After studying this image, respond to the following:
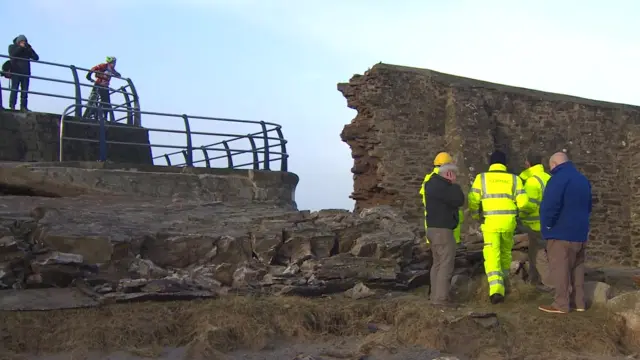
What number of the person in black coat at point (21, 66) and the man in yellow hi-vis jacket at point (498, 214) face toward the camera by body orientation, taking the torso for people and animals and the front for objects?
1

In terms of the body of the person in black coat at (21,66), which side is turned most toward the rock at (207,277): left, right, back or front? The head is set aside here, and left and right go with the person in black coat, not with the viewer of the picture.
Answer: front

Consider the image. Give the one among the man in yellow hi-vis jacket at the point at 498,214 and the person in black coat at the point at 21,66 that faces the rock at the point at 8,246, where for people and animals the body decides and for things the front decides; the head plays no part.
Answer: the person in black coat

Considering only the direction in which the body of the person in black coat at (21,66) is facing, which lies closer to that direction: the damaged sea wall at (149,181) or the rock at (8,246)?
the rock

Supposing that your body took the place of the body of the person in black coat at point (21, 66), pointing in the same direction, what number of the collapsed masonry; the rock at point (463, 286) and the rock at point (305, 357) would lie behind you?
0

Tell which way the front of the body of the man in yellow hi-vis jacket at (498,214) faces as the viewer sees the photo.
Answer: away from the camera

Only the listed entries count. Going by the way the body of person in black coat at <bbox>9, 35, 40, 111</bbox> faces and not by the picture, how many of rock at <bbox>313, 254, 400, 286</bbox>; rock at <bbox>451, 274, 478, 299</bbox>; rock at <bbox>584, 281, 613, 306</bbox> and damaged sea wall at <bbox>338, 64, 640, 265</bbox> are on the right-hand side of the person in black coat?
0

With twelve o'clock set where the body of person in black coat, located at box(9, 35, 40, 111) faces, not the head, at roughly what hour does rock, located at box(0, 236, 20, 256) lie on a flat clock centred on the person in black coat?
The rock is roughly at 12 o'clock from the person in black coat.

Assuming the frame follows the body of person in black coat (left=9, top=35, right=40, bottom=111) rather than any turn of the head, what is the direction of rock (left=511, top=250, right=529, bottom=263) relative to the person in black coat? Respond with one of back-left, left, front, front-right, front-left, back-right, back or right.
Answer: front-left

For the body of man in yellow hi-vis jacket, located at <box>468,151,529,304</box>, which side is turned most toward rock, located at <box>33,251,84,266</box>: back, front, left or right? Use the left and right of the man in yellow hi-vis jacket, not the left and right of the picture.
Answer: left

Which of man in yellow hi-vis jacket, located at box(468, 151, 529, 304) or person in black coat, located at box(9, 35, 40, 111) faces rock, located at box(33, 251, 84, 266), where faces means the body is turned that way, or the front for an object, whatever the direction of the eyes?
the person in black coat

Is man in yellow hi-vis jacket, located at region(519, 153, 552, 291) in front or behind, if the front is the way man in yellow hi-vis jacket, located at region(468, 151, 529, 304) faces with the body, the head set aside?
in front

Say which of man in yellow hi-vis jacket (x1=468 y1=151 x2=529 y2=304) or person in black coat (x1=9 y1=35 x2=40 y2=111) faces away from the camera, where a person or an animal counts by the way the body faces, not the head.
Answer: the man in yellow hi-vis jacket

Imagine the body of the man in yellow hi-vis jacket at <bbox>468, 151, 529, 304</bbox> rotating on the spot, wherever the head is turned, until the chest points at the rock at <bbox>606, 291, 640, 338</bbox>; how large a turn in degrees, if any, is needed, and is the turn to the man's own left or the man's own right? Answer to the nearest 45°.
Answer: approximately 90° to the man's own right

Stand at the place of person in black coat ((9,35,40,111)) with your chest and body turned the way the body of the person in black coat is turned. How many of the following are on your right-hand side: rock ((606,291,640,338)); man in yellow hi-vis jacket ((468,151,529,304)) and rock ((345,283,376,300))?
0

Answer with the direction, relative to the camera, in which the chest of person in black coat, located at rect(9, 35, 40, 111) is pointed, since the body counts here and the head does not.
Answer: toward the camera

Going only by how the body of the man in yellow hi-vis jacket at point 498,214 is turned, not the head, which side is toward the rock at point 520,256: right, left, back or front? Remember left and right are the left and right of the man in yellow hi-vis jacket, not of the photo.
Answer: front

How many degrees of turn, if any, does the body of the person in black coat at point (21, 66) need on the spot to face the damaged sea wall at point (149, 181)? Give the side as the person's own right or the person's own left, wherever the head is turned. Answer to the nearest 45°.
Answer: approximately 45° to the person's own left

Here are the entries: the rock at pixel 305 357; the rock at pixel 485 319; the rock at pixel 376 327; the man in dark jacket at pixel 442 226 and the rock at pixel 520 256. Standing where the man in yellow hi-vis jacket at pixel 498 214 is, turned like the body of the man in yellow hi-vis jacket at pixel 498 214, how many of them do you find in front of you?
1

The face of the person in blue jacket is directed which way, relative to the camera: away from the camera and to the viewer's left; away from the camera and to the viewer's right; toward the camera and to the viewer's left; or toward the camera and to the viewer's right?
away from the camera and to the viewer's left

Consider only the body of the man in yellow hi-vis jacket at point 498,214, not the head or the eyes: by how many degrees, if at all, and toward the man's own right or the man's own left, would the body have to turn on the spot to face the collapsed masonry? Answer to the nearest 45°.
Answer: approximately 90° to the man's own left
